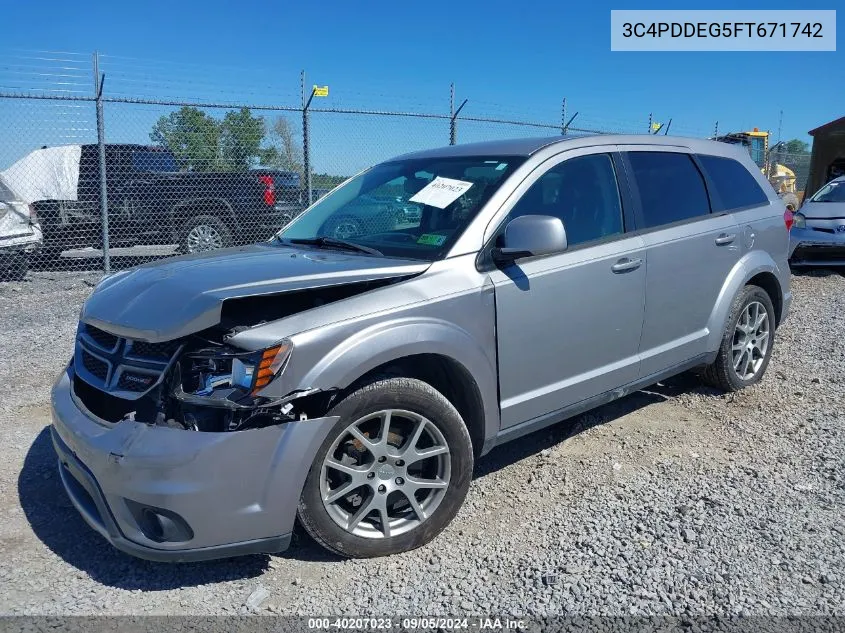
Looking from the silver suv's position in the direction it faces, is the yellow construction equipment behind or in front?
behind

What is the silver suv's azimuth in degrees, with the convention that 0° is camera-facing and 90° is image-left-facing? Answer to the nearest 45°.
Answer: approximately 45°

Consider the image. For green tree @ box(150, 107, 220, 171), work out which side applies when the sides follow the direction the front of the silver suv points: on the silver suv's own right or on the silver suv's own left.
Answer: on the silver suv's own right

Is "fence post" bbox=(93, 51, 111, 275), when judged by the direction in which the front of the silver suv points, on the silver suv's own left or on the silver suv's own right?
on the silver suv's own right

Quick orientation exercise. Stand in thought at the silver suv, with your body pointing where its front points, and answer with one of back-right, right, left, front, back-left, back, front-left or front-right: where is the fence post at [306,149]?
back-right

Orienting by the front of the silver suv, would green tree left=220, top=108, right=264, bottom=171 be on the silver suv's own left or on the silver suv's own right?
on the silver suv's own right
